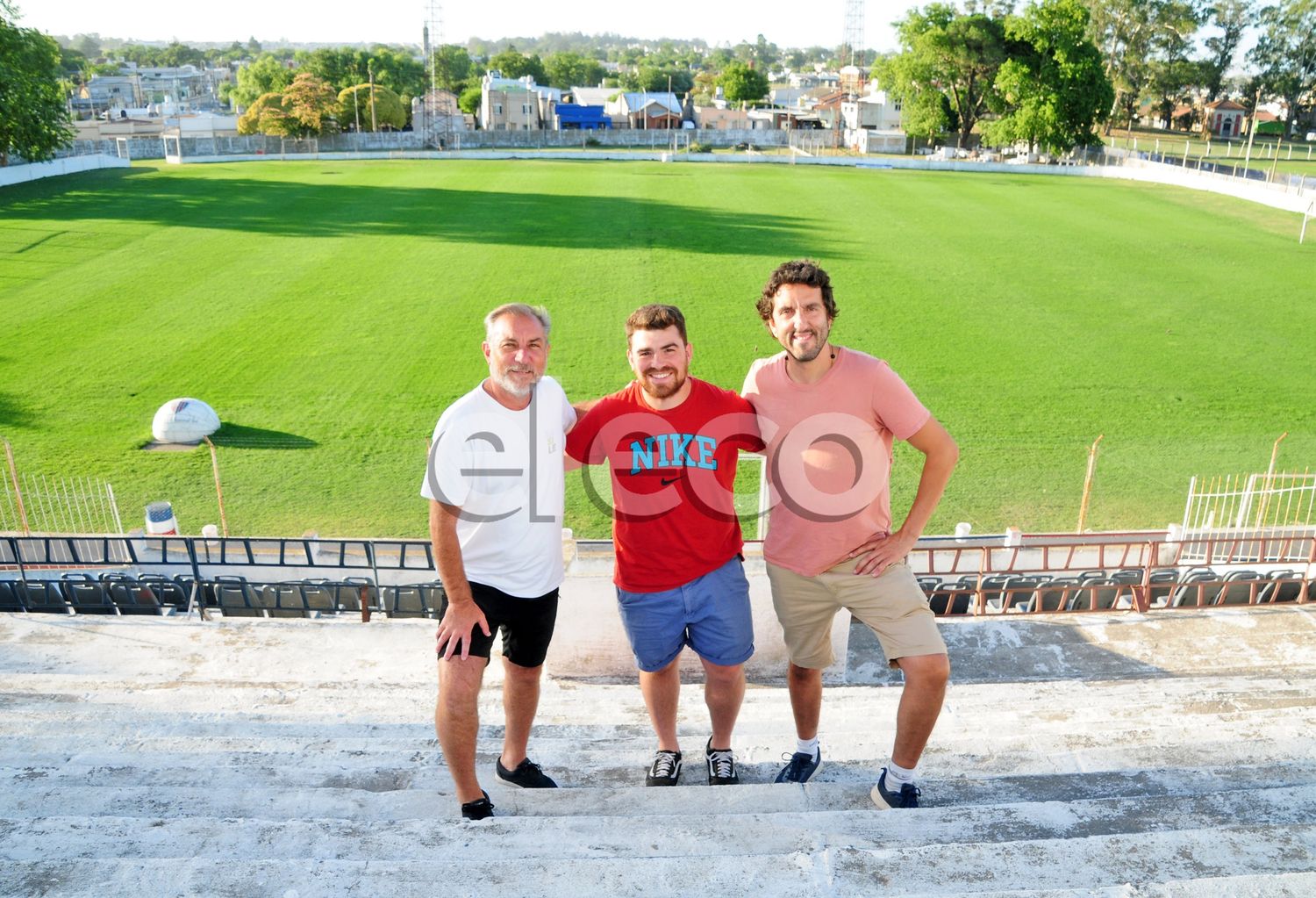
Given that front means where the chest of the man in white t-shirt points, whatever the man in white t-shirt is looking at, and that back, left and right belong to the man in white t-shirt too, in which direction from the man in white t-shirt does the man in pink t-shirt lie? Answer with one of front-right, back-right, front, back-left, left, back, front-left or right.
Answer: front-left

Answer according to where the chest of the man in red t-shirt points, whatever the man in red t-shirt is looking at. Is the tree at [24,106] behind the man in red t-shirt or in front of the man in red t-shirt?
behind

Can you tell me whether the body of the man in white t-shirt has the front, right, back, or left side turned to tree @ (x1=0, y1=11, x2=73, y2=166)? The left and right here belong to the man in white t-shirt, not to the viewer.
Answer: back

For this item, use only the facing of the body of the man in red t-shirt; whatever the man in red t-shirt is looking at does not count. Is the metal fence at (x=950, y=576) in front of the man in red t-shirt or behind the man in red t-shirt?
behind

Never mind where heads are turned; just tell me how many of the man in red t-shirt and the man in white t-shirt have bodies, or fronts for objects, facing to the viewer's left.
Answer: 0

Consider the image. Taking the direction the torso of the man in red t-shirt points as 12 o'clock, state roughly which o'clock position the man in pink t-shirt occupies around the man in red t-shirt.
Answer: The man in pink t-shirt is roughly at 9 o'clock from the man in red t-shirt.

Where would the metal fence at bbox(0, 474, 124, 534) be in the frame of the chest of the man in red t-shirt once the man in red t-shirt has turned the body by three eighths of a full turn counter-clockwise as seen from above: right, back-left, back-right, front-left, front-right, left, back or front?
left

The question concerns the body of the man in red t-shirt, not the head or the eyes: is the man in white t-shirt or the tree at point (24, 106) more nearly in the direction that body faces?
the man in white t-shirt
